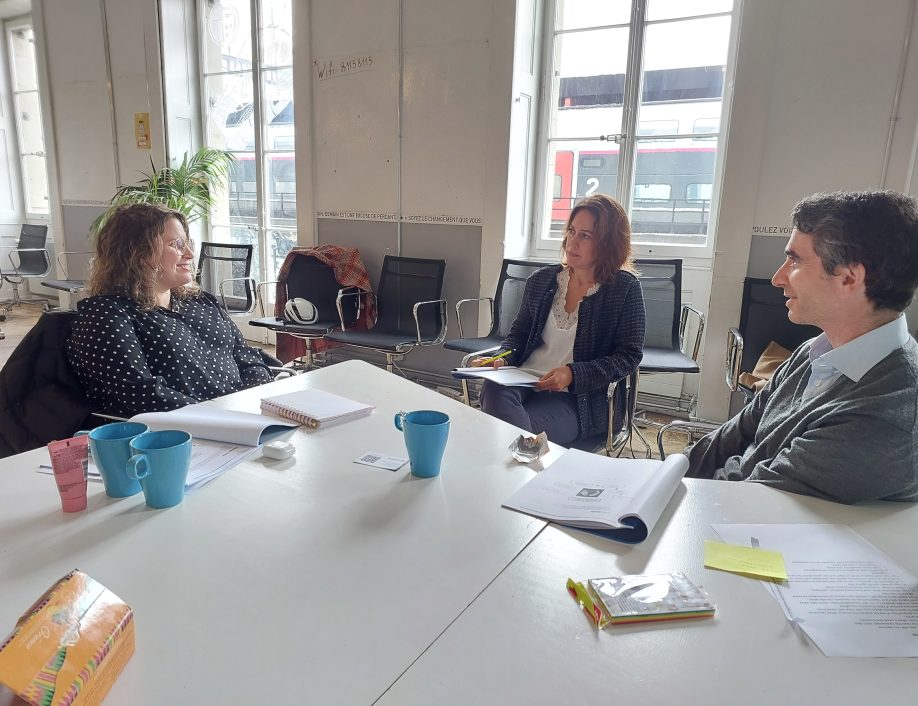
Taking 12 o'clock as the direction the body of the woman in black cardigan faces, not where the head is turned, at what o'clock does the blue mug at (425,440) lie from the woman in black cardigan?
The blue mug is roughly at 11 o'clock from the woman in black cardigan.

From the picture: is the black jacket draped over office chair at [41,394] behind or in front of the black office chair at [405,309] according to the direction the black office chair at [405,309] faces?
in front

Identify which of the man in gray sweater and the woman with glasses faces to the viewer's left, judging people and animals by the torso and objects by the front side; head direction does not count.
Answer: the man in gray sweater

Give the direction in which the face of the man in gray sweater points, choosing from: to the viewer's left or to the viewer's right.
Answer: to the viewer's left

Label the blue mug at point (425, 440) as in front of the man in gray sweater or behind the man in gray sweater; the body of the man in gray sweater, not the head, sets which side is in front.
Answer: in front

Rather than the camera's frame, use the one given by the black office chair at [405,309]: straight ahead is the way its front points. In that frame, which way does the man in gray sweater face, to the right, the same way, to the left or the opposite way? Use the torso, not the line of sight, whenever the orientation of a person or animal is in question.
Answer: to the right

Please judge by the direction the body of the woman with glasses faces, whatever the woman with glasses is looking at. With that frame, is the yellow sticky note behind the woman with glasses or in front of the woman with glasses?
in front

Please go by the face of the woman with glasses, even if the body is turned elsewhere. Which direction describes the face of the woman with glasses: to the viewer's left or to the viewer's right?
to the viewer's right
